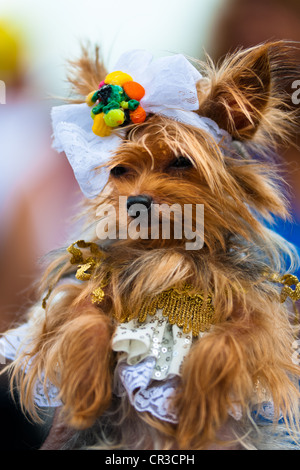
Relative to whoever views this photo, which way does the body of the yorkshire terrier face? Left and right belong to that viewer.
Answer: facing the viewer and to the left of the viewer
